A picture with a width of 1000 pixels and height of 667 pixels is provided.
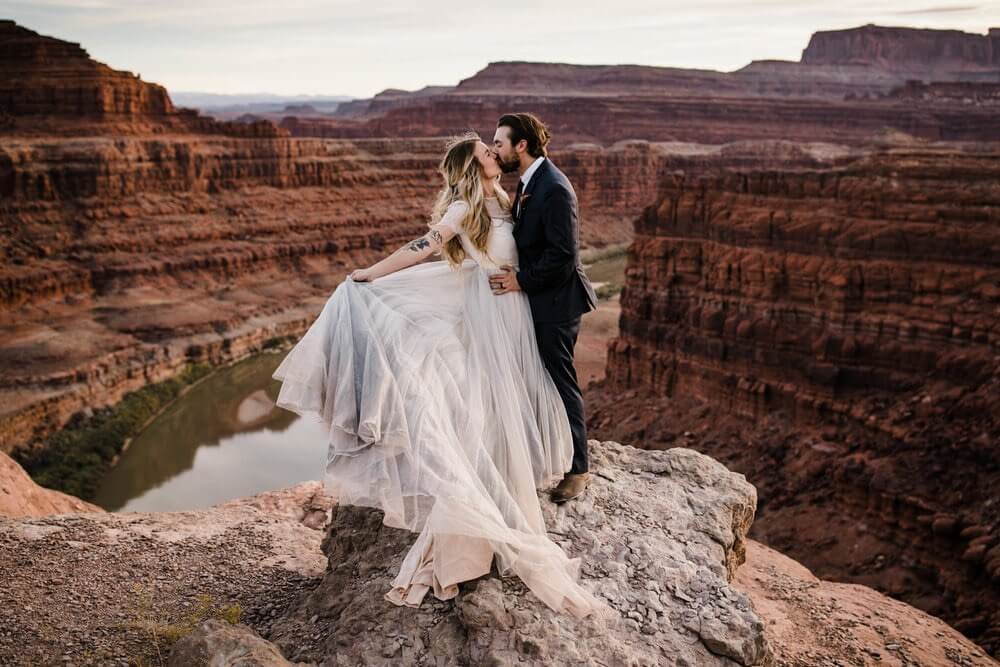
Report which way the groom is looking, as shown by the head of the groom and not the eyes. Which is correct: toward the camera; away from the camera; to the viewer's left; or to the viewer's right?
to the viewer's left

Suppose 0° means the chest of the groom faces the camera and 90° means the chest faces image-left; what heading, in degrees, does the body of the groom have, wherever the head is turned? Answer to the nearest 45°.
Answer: approximately 90°

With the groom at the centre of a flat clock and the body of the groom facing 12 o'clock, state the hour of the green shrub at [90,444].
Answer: The green shrub is roughly at 2 o'clock from the groom.

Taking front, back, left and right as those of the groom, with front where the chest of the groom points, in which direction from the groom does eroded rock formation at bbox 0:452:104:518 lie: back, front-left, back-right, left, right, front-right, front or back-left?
front-right

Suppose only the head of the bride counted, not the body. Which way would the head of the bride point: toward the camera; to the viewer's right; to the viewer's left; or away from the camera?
to the viewer's right
